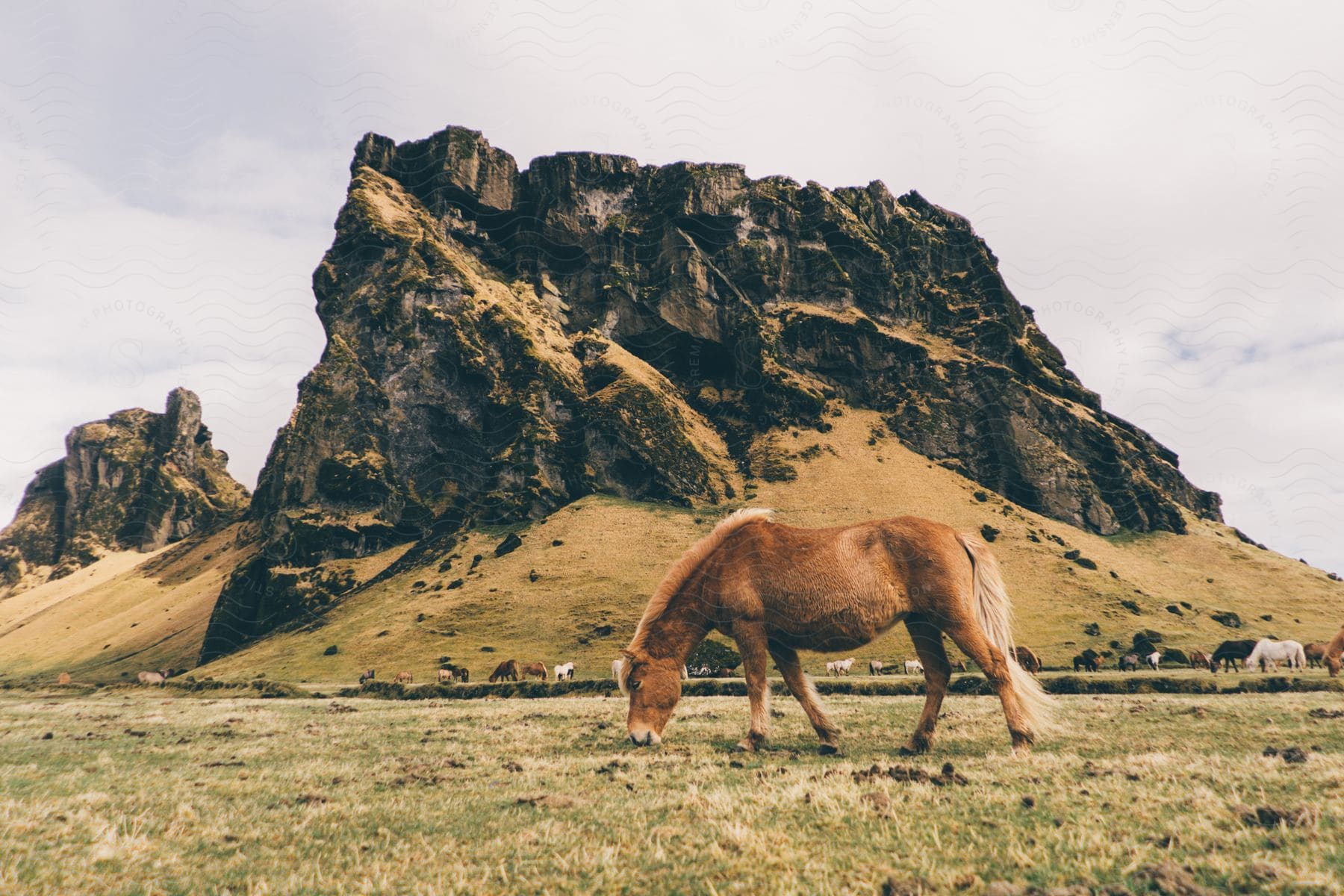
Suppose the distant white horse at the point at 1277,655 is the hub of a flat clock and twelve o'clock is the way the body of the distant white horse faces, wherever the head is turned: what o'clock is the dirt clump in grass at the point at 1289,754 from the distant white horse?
The dirt clump in grass is roughly at 9 o'clock from the distant white horse.

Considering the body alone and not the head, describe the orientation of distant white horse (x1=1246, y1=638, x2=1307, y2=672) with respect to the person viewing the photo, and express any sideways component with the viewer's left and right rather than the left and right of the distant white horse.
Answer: facing to the left of the viewer

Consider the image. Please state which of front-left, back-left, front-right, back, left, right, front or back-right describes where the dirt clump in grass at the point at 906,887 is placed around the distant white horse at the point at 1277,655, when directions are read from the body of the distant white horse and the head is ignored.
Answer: left

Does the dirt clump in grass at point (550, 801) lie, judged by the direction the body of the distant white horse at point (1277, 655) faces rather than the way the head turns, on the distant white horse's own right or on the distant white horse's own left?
on the distant white horse's own left

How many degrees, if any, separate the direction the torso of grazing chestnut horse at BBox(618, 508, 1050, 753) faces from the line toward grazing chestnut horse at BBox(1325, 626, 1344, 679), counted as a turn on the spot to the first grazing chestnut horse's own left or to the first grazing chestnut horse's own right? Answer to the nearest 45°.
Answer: approximately 135° to the first grazing chestnut horse's own right

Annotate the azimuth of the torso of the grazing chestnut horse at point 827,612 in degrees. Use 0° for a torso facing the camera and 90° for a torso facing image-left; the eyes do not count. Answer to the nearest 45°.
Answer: approximately 90°

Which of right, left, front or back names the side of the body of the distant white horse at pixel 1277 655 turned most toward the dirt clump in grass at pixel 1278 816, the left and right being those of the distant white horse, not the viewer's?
left

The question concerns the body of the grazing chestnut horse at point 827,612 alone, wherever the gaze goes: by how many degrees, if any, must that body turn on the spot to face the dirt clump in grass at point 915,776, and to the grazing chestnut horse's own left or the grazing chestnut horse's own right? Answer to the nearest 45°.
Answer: approximately 90° to the grazing chestnut horse's own left
